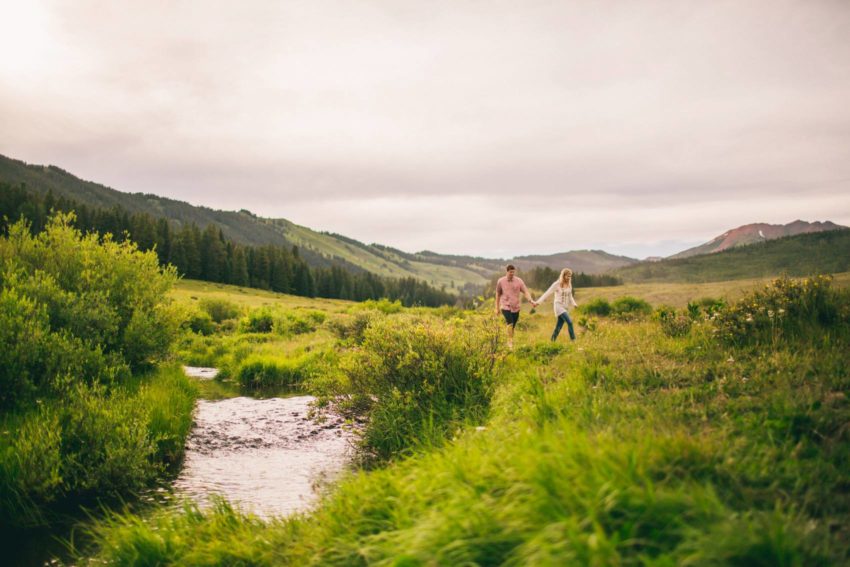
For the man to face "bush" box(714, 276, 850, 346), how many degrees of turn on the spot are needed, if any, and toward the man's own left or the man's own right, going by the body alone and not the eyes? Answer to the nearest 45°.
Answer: approximately 45° to the man's own left

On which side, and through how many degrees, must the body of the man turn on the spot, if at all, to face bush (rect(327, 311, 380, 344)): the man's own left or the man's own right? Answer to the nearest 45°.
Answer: approximately 135° to the man's own right

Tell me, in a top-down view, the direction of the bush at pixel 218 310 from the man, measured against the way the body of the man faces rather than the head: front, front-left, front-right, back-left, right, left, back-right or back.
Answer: back-right

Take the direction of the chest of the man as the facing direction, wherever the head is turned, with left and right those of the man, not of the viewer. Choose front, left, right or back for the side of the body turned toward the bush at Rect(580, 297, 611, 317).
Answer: back

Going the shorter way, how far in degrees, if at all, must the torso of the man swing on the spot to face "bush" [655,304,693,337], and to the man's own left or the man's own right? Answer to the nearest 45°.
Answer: approximately 45° to the man's own left

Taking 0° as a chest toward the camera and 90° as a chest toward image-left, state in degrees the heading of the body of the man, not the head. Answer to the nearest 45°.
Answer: approximately 0°

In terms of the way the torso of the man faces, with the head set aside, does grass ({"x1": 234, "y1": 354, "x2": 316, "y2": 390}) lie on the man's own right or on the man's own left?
on the man's own right

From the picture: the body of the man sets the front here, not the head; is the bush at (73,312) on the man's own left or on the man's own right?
on the man's own right
